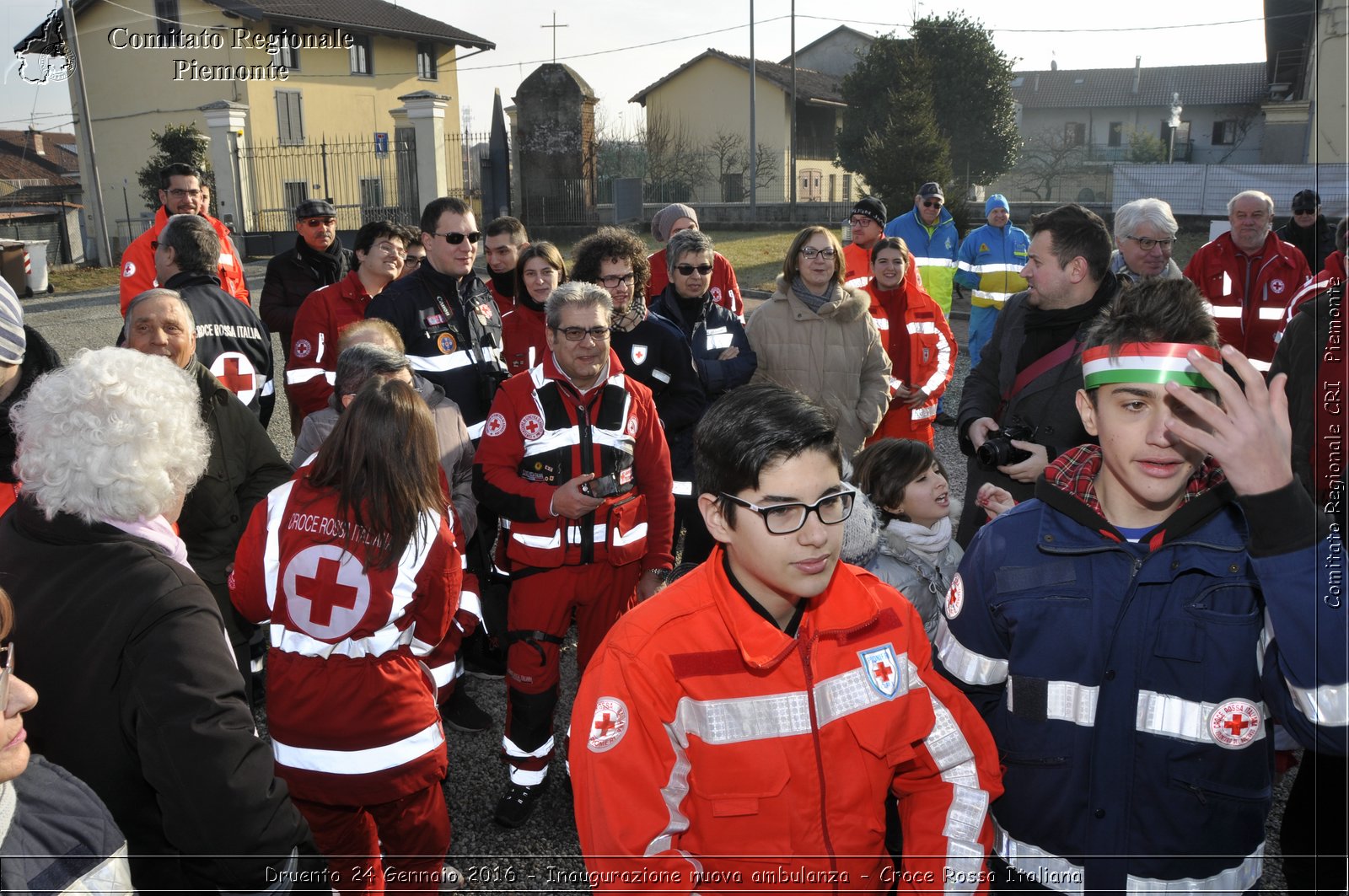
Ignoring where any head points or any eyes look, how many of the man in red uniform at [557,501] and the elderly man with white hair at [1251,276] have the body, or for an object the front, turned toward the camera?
2

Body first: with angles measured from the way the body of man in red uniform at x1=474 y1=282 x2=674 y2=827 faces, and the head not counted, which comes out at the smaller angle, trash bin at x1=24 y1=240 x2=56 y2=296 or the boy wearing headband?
the boy wearing headband

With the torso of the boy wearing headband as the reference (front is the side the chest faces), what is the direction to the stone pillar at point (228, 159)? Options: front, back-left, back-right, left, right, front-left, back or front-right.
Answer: back-right

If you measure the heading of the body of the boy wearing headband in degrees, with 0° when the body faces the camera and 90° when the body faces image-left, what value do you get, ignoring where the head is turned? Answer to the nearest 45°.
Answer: approximately 0°

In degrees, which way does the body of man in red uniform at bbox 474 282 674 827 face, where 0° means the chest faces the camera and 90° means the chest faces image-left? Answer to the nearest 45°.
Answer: approximately 0°

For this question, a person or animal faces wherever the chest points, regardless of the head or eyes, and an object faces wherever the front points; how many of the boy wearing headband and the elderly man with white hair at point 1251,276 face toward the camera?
2

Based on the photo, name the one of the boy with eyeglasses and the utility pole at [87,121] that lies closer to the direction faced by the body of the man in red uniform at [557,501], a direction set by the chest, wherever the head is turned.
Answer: the boy with eyeglasses
